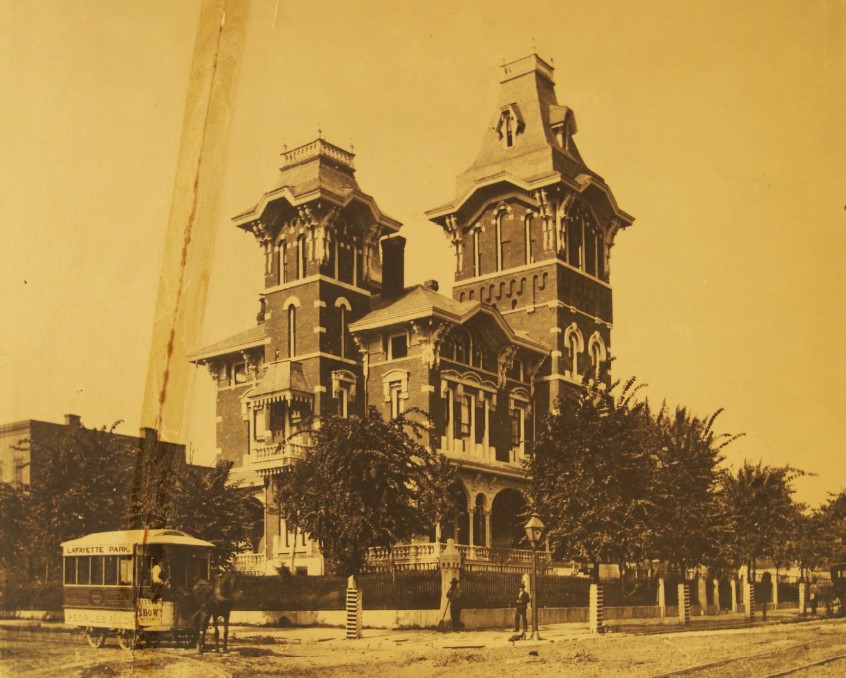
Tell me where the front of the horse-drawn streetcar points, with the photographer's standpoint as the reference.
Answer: facing the viewer and to the right of the viewer

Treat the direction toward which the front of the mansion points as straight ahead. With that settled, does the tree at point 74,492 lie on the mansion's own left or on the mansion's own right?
on the mansion's own right

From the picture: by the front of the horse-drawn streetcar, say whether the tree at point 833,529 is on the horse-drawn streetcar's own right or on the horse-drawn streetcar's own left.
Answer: on the horse-drawn streetcar's own left

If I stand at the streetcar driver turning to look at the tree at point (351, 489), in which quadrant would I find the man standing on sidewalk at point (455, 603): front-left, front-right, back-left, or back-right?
front-right

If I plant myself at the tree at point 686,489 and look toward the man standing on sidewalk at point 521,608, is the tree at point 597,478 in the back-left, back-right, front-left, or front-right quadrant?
front-right

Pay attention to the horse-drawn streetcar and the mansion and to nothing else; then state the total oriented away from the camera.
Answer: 0

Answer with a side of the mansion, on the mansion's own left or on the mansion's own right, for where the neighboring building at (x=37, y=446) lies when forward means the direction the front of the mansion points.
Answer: on the mansion's own right

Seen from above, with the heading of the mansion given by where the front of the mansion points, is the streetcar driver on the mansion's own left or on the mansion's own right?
on the mansion's own right
